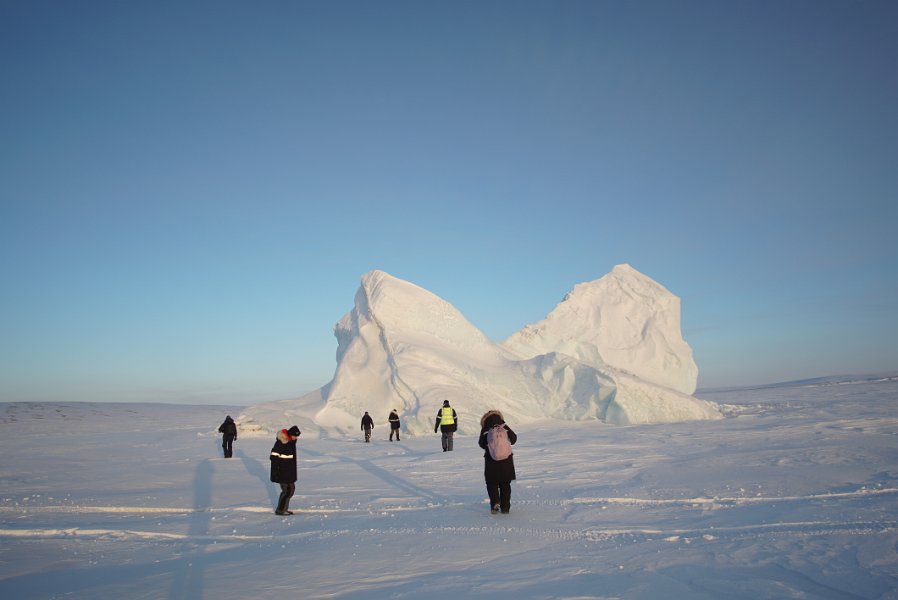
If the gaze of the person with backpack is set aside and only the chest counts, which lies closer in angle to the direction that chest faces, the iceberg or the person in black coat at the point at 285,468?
the iceberg

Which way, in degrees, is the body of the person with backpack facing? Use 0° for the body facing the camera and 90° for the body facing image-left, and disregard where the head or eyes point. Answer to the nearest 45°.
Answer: approximately 180°

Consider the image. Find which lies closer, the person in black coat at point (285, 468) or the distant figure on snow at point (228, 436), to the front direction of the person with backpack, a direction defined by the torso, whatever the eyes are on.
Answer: the distant figure on snow

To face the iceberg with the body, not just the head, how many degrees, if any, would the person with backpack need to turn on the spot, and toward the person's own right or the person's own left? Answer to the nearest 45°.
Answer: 0° — they already face it

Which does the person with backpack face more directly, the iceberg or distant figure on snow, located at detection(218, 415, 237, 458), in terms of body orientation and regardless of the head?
the iceberg

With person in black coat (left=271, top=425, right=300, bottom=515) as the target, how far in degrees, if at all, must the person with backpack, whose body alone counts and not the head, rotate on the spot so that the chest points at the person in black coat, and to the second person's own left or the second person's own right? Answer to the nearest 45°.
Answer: approximately 90° to the second person's own left
